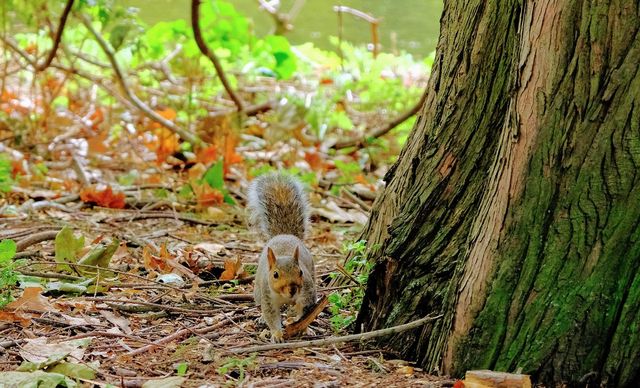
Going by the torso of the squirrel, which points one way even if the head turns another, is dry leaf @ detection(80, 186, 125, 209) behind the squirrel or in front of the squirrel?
behind

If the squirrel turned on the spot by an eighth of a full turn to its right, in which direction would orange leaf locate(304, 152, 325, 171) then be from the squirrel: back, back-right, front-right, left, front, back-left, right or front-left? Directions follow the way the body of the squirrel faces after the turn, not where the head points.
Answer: back-right

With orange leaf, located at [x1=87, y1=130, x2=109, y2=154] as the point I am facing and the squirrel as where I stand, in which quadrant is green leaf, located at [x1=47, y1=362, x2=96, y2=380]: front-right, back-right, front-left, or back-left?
back-left

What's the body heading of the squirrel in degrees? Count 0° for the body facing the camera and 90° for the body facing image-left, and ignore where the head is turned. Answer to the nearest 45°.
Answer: approximately 0°

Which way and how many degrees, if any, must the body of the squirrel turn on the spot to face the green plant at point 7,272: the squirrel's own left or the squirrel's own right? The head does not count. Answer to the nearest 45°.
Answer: approximately 90° to the squirrel's own right

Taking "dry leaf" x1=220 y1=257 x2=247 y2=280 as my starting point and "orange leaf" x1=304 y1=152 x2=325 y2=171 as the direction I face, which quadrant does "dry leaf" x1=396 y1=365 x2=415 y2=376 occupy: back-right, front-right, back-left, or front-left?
back-right

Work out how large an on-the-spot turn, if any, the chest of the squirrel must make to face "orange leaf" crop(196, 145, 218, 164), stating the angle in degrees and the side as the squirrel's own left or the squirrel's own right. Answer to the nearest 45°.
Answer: approximately 180°

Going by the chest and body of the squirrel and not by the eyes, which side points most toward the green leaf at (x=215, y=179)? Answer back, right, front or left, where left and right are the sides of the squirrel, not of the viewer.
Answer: back

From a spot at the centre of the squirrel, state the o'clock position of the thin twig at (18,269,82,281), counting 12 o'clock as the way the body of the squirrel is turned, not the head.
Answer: The thin twig is roughly at 3 o'clock from the squirrel.

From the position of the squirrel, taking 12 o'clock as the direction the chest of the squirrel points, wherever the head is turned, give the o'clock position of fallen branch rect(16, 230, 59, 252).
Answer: The fallen branch is roughly at 4 o'clock from the squirrel.

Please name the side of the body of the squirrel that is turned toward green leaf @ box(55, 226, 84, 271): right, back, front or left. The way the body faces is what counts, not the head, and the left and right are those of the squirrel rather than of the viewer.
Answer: right

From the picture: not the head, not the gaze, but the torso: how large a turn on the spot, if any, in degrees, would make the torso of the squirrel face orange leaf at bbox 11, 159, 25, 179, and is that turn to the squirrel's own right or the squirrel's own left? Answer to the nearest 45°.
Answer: approximately 135° to the squirrel's own right

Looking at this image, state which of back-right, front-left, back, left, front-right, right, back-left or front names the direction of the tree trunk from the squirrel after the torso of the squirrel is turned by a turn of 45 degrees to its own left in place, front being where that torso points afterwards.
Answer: front

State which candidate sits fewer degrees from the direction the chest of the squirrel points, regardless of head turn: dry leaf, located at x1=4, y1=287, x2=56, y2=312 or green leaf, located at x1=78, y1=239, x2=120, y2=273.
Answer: the dry leaf

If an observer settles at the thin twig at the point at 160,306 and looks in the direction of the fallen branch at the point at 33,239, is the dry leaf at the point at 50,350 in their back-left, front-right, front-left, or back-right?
back-left
